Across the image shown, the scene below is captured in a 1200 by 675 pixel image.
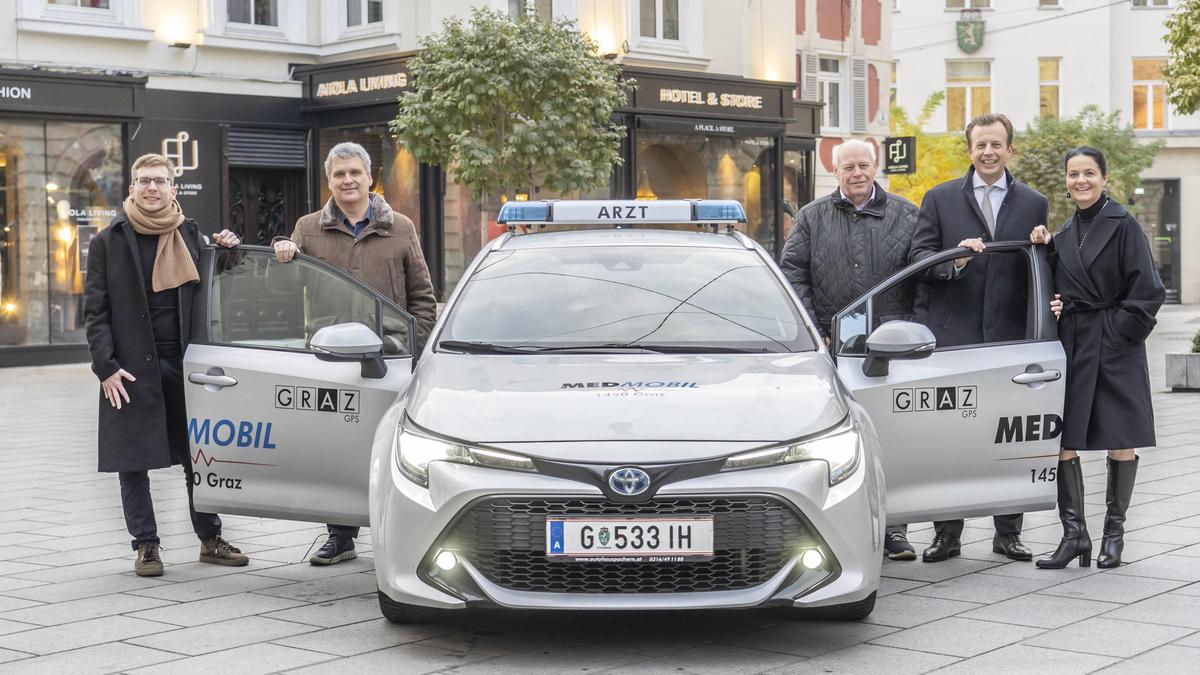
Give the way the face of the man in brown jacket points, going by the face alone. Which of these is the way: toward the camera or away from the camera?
toward the camera

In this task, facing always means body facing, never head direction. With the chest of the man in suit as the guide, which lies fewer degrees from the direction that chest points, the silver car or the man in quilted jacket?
the silver car

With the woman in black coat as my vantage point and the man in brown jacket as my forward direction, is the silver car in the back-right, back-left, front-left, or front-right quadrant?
front-left

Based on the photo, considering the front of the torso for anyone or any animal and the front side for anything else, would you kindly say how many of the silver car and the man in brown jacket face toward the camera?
2

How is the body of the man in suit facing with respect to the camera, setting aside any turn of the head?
toward the camera

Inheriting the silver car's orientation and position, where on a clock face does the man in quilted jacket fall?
The man in quilted jacket is roughly at 9 o'clock from the silver car.

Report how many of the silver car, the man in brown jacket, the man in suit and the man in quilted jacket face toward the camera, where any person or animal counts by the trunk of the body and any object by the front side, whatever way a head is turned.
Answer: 4

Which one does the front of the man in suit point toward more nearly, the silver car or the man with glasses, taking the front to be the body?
the silver car

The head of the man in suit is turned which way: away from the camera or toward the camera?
toward the camera

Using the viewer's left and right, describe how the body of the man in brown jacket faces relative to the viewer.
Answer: facing the viewer

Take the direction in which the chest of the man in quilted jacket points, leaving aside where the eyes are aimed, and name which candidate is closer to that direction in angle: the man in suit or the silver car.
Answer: the silver car

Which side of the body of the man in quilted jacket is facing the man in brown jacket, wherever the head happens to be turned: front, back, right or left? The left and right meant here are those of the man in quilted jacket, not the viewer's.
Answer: right

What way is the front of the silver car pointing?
toward the camera

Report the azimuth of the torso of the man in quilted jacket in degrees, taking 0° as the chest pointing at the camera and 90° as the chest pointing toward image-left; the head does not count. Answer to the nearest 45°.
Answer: approximately 0°

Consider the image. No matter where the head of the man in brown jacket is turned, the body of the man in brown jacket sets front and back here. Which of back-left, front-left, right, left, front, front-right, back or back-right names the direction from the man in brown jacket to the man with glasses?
front-right

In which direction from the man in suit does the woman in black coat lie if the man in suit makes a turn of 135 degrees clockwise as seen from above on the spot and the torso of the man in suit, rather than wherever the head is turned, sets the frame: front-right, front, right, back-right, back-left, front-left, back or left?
back
